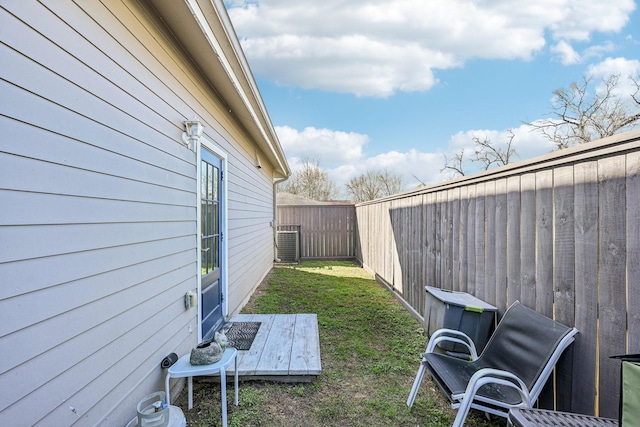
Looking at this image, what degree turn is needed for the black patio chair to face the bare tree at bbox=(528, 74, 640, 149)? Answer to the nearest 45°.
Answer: approximately 135° to its right

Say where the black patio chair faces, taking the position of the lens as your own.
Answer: facing the viewer and to the left of the viewer

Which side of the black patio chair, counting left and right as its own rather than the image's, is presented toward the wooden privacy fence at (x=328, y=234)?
right

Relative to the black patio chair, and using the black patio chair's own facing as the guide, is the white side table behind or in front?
in front

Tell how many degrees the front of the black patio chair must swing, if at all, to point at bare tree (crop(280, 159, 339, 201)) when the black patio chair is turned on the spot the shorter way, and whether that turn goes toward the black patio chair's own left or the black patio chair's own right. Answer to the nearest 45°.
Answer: approximately 90° to the black patio chair's own right

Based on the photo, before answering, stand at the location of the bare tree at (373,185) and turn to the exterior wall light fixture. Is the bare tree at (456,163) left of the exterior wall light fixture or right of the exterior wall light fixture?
left

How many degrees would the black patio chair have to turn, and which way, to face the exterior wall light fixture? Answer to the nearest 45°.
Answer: approximately 45° to its right

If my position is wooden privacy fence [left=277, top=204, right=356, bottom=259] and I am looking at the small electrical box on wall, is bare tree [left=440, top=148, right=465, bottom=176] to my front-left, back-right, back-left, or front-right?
back-left

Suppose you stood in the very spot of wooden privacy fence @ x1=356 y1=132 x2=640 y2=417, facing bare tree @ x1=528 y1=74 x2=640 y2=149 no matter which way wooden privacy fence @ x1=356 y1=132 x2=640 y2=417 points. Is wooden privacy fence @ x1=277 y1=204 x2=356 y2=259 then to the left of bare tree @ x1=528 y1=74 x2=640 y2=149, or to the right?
left

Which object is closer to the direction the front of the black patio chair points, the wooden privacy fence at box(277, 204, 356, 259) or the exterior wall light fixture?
the exterior wall light fixture

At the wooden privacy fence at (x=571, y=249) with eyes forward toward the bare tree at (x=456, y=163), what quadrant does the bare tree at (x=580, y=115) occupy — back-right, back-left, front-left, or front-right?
front-right

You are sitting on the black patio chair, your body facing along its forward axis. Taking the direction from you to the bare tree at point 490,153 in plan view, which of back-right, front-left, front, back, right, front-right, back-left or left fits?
back-right

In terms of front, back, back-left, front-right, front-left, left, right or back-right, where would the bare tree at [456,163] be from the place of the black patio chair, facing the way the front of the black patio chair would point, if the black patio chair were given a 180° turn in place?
front-left
